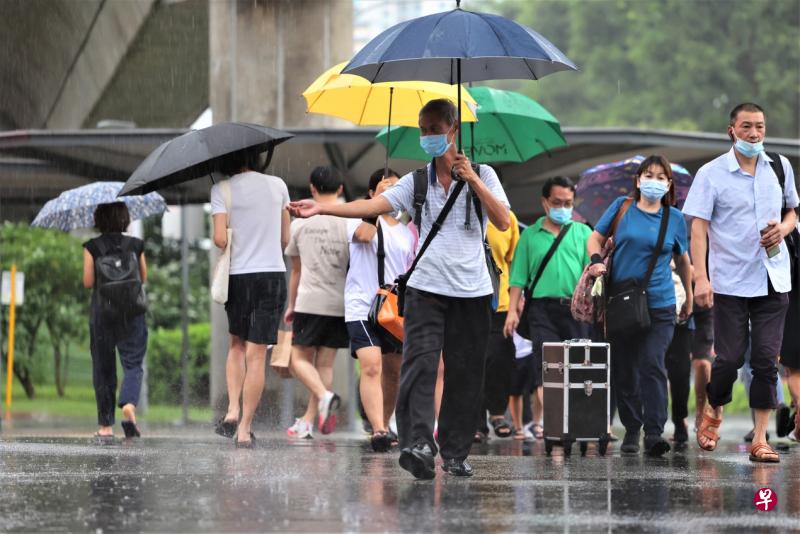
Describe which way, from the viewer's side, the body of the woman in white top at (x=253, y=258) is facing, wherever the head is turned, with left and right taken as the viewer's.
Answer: facing away from the viewer

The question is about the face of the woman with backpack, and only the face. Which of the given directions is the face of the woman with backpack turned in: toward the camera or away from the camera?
away from the camera

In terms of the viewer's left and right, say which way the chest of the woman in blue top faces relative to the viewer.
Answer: facing the viewer

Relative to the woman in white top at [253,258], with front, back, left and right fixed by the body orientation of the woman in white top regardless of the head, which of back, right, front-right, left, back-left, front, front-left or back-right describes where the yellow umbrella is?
front-right

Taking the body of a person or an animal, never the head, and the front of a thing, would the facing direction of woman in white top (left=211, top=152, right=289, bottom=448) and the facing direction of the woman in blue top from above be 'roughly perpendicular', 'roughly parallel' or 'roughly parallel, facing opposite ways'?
roughly parallel, facing opposite ways

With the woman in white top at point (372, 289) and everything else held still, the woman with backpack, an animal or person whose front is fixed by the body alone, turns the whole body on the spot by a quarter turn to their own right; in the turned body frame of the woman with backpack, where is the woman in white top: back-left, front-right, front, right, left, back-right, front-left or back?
front-right

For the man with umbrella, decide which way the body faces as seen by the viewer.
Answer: toward the camera

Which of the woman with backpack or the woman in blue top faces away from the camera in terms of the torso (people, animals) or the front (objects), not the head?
the woman with backpack

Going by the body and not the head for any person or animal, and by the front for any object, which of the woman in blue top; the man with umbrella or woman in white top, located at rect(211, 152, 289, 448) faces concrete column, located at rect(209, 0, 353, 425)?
the woman in white top

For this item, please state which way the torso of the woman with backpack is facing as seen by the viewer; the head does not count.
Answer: away from the camera

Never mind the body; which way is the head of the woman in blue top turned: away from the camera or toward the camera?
toward the camera

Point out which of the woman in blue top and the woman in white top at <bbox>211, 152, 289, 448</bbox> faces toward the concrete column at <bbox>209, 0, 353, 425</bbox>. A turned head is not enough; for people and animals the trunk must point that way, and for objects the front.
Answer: the woman in white top

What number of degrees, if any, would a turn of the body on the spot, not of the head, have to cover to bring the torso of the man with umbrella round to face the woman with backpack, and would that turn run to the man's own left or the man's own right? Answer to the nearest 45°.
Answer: approximately 135° to the man's own right

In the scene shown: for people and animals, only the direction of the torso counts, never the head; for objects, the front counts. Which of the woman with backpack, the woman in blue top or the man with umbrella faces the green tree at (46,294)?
the woman with backpack

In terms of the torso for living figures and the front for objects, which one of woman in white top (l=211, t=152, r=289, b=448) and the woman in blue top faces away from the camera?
the woman in white top

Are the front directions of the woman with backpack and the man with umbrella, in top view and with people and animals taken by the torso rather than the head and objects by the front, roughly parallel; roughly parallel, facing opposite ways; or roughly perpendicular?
roughly parallel, facing opposite ways

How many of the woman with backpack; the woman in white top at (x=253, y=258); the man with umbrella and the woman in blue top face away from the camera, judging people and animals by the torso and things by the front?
2

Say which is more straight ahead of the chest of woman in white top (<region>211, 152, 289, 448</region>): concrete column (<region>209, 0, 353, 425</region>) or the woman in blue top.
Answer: the concrete column
